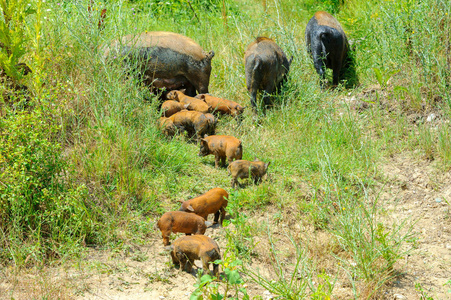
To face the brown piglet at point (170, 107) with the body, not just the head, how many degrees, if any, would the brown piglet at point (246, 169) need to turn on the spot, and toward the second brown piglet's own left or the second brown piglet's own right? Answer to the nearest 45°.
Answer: approximately 135° to the second brown piglet's own left

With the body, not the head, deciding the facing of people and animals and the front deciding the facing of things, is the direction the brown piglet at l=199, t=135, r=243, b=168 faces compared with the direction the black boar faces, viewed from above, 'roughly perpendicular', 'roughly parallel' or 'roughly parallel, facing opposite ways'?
roughly perpendicular

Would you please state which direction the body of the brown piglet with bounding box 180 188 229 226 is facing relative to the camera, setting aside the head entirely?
to the viewer's left

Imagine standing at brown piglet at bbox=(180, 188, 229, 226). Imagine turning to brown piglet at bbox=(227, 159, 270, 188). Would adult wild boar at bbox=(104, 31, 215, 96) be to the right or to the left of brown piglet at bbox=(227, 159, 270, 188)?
left
